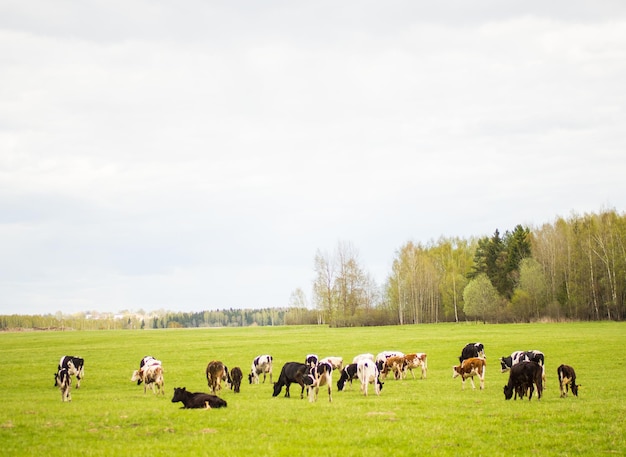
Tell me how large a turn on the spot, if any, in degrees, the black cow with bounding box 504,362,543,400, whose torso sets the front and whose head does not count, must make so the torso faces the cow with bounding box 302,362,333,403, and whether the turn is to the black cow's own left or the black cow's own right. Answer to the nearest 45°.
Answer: approximately 45° to the black cow's own right

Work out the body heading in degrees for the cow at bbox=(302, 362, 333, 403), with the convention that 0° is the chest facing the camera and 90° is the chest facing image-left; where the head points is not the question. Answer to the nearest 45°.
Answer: approximately 45°

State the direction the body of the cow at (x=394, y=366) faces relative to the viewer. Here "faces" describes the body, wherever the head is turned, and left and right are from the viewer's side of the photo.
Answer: facing to the left of the viewer

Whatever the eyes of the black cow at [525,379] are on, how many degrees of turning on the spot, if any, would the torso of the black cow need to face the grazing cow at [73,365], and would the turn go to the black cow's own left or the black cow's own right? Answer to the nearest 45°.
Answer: approximately 45° to the black cow's own right

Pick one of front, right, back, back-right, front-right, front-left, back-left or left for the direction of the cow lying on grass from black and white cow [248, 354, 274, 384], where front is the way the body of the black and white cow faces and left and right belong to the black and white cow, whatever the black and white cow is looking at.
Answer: front-left

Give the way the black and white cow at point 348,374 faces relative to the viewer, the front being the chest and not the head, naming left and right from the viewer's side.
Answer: facing the viewer and to the left of the viewer

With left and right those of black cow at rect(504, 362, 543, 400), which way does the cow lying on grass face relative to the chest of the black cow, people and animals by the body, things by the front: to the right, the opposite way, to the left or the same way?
the same way

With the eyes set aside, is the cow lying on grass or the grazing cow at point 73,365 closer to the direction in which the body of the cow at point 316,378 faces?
the cow lying on grass

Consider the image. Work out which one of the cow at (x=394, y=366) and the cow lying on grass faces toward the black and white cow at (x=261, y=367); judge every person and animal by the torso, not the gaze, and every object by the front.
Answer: the cow

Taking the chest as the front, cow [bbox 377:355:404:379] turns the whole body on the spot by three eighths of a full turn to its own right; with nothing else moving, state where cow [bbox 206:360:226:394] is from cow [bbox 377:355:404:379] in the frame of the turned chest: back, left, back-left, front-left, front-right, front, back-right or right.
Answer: back

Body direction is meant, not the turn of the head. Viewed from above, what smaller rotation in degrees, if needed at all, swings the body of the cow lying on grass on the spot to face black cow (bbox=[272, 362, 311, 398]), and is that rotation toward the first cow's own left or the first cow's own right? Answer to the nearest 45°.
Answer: approximately 135° to the first cow's own right

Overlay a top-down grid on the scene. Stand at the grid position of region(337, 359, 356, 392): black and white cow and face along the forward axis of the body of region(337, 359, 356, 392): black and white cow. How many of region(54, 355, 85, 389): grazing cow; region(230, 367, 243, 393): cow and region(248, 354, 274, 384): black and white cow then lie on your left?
0

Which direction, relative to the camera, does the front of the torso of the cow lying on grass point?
to the viewer's left
